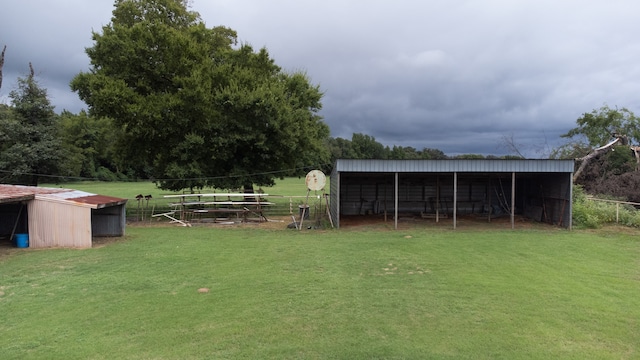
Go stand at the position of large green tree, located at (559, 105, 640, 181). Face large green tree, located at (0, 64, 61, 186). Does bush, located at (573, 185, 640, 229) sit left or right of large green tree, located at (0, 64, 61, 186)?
left

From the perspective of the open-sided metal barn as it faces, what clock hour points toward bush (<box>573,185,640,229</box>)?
The bush is roughly at 10 o'clock from the open-sided metal barn.

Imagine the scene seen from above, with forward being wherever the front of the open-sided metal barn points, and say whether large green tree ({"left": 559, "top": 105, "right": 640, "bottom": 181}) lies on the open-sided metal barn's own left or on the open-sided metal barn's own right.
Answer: on the open-sided metal barn's own left

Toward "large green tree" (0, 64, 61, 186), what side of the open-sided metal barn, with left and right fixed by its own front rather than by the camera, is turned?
right

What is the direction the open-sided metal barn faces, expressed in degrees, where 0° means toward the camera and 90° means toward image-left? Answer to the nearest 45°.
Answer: approximately 0°

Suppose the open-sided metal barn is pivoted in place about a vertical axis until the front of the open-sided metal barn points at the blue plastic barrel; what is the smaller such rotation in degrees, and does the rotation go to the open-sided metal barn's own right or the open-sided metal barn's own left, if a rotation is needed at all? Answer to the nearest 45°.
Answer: approximately 45° to the open-sided metal barn's own right

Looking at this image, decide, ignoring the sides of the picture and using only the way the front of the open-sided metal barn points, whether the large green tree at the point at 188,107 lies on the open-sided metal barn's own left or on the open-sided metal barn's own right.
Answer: on the open-sided metal barn's own right
